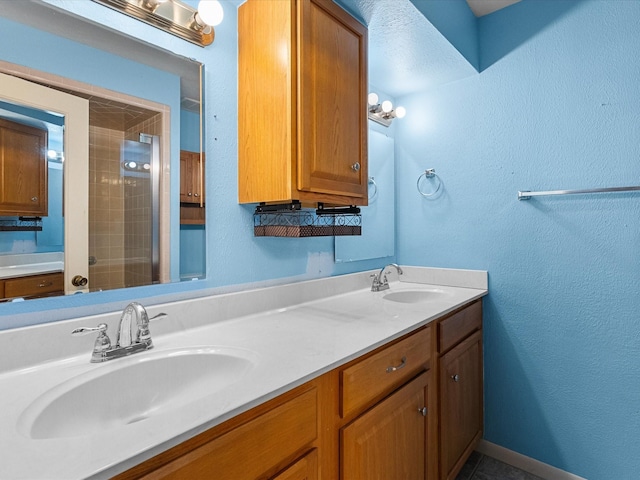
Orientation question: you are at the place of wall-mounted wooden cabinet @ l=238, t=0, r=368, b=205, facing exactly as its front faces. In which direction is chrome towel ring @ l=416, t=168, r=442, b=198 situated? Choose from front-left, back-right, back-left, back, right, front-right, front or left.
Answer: left

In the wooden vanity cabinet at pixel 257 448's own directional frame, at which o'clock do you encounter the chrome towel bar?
The chrome towel bar is roughly at 10 o'clock from the wooden vanity cabinet.

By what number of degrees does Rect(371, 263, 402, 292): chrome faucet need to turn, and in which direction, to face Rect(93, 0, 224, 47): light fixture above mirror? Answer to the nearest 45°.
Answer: approximately 90° to its right

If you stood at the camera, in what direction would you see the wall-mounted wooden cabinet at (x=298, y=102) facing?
facing the viewer and to the right of the viewer
